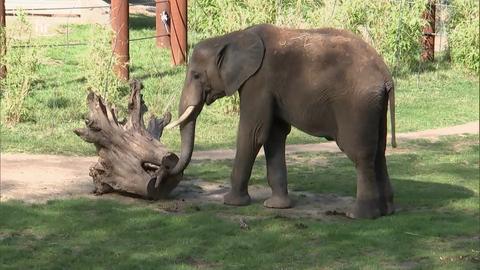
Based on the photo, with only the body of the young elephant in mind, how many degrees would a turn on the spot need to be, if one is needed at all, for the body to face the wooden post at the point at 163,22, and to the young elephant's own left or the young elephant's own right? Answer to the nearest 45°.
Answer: approximately 90° to the young elephant's own right

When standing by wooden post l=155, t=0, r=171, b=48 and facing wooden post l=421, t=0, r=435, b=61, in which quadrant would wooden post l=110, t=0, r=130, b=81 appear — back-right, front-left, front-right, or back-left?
back-right

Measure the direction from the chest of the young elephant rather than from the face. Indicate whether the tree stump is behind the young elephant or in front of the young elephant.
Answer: in front

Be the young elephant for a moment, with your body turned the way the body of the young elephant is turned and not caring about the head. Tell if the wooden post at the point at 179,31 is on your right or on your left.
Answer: on your right

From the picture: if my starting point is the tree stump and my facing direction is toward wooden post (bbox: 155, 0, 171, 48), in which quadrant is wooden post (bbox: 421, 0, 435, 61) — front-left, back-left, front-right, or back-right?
front-right

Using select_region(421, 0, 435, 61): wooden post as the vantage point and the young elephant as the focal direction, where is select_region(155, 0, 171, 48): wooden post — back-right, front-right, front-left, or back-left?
front-right

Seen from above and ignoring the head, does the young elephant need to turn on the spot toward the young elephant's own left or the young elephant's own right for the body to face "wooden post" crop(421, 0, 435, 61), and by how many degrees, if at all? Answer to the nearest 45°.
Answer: approximately 90° to the young elephant's own right

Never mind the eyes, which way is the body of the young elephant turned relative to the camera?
to the viewer's left

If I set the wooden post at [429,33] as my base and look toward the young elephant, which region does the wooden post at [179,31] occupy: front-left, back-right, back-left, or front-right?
front-right

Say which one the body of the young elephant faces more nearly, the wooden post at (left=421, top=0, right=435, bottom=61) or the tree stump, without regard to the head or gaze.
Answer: the tree stump

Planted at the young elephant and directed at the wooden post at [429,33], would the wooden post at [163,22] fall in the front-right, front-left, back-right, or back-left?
front-left

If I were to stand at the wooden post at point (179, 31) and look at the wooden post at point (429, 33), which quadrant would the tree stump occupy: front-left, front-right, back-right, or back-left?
back-right
